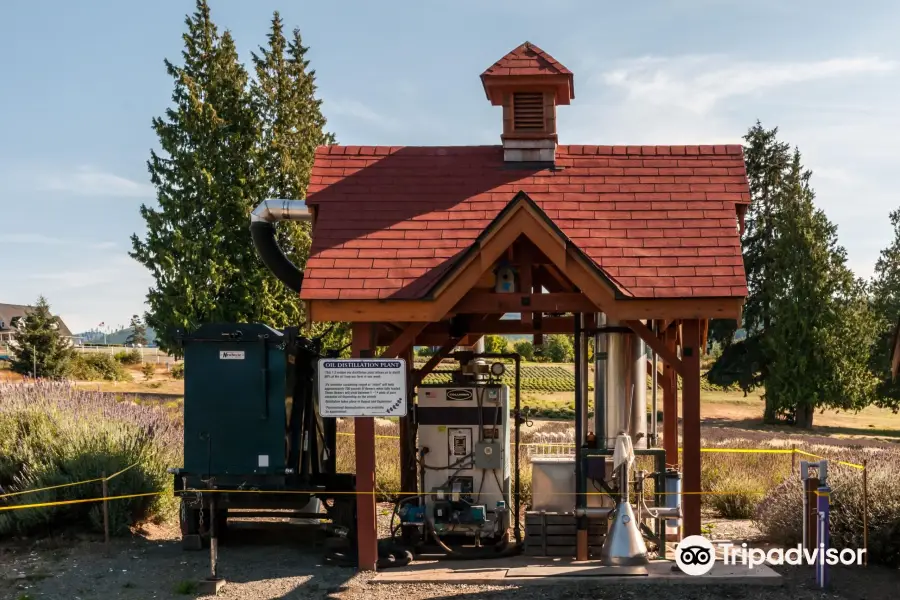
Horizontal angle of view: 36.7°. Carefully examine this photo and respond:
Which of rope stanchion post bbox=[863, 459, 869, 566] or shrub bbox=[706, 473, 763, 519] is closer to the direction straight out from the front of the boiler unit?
the rope stanchion post

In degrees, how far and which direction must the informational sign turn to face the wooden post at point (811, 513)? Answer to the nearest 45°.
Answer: approximately 90° to its left

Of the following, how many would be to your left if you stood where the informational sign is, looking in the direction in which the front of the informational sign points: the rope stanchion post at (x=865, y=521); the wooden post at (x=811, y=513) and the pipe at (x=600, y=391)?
3

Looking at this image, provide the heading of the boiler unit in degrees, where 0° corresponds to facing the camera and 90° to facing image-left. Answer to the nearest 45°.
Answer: approximately 0°

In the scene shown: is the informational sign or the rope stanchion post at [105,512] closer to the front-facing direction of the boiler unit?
the informational sign

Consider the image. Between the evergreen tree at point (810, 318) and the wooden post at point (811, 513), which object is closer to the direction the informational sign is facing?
the wooden post

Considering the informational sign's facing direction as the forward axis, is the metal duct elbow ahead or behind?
behind

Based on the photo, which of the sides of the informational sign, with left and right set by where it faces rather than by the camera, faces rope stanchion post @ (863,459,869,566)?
left

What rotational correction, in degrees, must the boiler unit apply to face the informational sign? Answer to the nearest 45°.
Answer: approximately 45° to its right

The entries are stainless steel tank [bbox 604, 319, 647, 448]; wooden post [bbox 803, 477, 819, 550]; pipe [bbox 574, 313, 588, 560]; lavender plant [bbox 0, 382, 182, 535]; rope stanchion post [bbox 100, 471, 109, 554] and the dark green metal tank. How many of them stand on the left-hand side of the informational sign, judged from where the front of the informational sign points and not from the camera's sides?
3

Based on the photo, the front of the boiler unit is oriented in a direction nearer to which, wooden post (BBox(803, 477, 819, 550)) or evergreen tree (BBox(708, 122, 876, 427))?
the wooden post

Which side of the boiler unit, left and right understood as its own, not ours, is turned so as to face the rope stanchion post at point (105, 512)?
right

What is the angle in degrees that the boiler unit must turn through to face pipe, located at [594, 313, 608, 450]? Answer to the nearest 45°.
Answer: approximately 45° to its left

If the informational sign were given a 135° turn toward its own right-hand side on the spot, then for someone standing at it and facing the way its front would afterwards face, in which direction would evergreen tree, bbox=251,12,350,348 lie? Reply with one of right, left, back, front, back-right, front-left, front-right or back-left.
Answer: front-right

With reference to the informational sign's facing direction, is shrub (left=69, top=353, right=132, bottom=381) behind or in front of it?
behind
